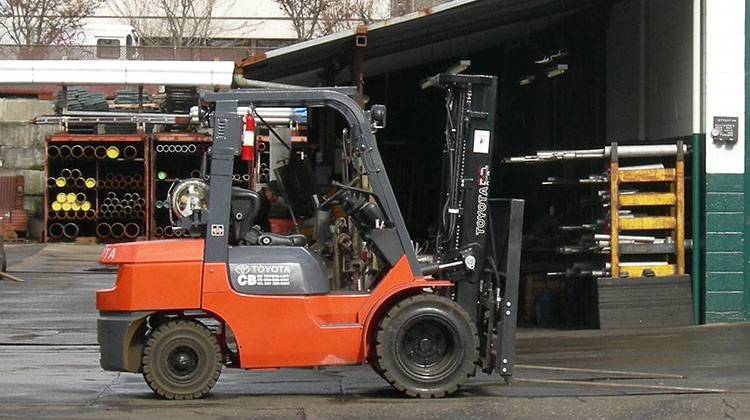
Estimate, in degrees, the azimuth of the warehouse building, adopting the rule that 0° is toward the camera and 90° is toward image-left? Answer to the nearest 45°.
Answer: approximately 45°

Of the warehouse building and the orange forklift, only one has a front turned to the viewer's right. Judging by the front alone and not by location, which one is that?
the orange forklift

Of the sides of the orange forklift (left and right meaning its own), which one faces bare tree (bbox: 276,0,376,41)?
left

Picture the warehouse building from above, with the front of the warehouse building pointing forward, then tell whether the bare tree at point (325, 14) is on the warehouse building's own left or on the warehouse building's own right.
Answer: on the warehouse building's own right

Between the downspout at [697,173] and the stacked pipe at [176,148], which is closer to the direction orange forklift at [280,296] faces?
the downspout

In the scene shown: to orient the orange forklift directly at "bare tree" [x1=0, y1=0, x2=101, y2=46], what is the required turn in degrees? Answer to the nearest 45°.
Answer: approximately 90° to its left

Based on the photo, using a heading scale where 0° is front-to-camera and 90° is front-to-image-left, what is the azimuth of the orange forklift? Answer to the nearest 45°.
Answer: approximately 270°

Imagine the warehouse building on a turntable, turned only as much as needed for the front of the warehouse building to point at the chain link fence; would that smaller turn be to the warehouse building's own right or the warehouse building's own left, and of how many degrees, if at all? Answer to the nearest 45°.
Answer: approximately 90° to the warehouse building's own right

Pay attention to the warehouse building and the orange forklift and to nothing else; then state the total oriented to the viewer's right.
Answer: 1

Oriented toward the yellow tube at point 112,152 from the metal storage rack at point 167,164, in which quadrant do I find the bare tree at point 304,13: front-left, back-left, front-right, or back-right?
back-right
